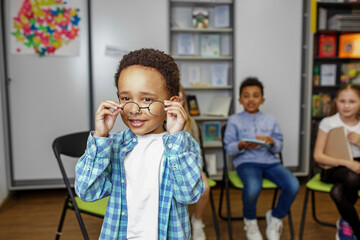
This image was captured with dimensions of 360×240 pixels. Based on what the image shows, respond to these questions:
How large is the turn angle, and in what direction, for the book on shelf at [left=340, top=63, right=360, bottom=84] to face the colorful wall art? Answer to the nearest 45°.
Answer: approximately 45° to its right

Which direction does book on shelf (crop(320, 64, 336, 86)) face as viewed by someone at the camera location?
facing the viewer

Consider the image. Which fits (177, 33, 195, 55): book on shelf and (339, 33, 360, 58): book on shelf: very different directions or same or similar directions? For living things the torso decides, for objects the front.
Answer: same or similar directions

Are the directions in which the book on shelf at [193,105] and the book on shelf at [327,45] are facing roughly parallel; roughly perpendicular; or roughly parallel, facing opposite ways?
roughly parallel

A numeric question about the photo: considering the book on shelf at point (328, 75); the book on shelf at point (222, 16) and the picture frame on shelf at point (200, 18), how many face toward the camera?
3

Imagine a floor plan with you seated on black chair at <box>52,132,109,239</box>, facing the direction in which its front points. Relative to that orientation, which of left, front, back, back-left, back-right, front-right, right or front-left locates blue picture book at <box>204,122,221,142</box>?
left

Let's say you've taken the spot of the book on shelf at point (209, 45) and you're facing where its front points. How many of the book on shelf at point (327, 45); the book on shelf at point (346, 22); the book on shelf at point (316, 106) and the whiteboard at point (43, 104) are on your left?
3

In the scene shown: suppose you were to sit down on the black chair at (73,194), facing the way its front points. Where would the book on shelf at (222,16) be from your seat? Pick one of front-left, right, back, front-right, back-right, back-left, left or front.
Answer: left

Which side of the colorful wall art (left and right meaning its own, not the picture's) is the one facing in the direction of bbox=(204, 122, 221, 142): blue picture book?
left

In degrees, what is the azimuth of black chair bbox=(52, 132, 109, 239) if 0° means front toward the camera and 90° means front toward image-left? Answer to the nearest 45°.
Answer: approximately 315°

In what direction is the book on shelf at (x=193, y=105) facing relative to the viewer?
toward the camera

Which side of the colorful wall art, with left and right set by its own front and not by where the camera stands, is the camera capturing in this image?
front

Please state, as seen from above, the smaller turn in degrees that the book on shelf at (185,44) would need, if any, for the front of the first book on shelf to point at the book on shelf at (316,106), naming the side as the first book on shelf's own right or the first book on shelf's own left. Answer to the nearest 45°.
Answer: approximately 90° to the first book on shelf's own left

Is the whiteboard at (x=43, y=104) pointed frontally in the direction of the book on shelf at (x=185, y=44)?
no

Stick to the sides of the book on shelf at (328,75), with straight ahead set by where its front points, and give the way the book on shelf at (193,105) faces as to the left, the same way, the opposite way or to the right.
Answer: the same way

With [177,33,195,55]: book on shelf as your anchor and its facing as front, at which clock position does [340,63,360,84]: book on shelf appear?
The [340,63,360,84]: book on shelf is roughly at 9 o'clock from the [177,33,195,55]: book on shelf.

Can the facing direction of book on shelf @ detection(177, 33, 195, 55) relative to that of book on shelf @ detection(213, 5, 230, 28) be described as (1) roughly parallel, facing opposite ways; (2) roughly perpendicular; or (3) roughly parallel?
roughly parallel

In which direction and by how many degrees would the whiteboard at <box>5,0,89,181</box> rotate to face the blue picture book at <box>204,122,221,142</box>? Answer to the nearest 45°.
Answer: approximately 90° to its left

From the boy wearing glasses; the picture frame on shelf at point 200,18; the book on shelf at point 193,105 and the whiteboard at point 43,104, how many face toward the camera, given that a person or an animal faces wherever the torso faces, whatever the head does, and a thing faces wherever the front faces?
4

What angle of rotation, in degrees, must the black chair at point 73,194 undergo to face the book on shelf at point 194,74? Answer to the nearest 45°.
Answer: approximately 90° to its left
